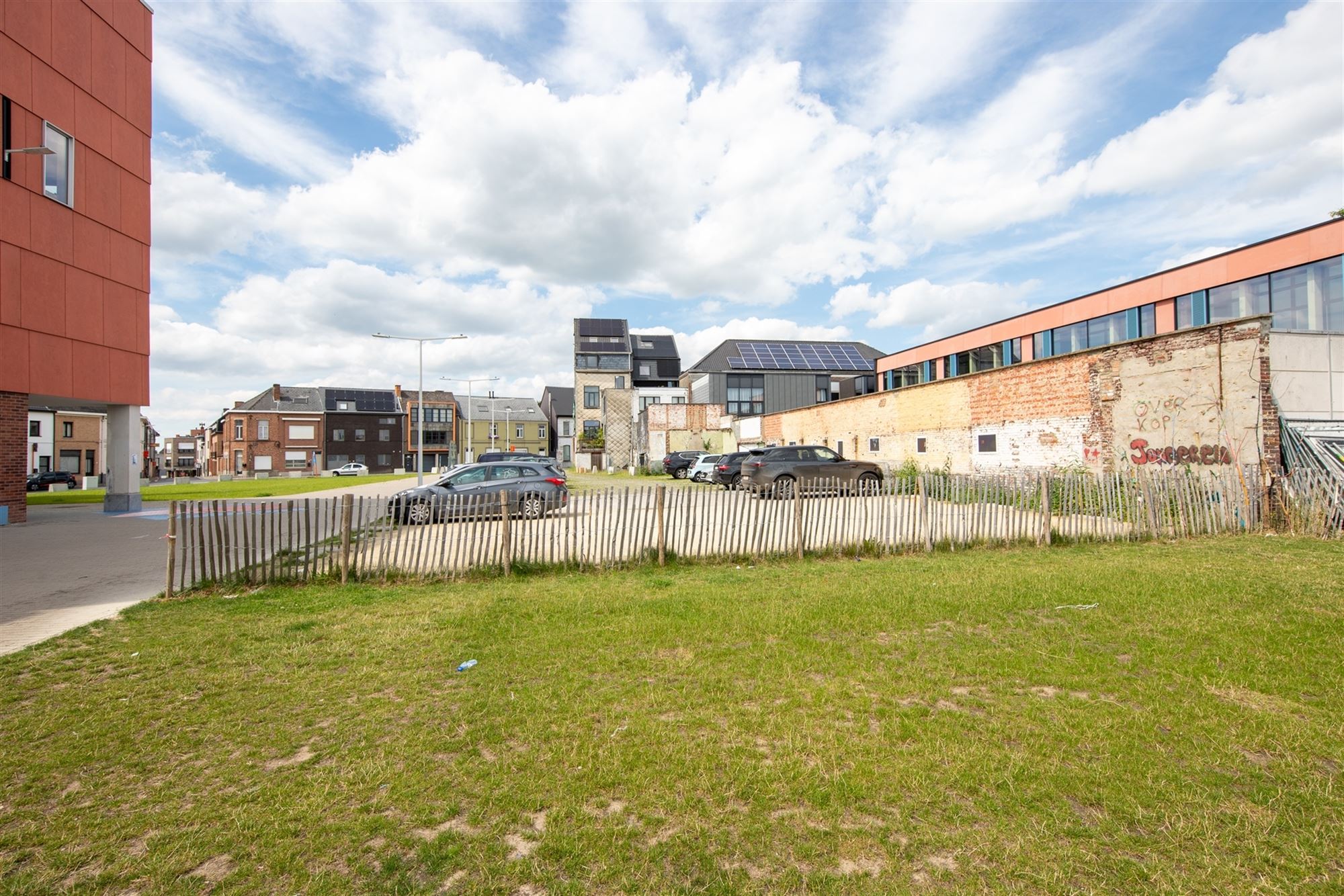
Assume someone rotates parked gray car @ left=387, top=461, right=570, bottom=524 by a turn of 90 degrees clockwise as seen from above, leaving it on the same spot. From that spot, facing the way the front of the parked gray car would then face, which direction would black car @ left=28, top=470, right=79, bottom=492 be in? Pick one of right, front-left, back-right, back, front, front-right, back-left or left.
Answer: front-left

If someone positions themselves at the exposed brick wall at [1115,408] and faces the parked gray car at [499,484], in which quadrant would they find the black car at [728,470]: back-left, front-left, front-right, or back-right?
front-right

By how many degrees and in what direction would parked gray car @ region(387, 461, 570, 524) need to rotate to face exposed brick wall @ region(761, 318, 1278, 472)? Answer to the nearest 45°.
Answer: approximately 180°

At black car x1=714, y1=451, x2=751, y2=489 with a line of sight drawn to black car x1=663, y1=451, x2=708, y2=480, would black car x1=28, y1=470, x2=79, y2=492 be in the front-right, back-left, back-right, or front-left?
front-left

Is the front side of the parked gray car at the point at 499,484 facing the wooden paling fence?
no

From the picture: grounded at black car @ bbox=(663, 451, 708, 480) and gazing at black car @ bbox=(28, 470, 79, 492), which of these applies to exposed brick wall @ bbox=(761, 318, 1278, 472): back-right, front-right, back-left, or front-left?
back-left

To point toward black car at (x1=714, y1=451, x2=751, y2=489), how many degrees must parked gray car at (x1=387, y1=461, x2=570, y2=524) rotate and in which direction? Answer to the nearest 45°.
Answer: approximately 135° to its right

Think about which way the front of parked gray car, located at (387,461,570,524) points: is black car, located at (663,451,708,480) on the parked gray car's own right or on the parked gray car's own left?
on the parked gray car's own right

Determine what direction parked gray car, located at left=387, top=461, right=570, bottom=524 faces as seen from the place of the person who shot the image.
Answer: facing to the left of the viewer

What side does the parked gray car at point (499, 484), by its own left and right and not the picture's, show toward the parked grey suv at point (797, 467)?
back

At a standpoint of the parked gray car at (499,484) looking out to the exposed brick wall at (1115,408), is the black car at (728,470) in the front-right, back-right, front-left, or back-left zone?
front-left
